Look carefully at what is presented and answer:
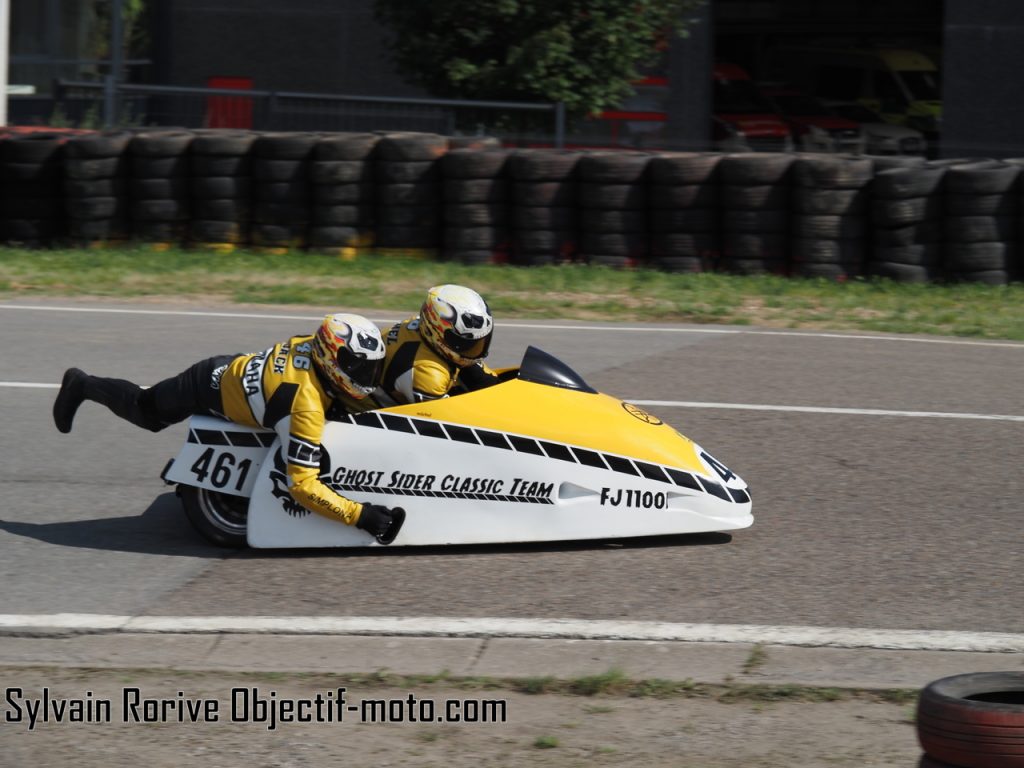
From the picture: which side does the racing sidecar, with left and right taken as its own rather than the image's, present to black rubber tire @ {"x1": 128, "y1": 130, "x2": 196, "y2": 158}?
left

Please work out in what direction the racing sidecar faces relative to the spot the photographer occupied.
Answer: facing to the right of the viewer

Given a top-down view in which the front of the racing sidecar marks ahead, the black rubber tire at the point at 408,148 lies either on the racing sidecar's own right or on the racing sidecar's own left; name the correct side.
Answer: on the racing sidecar's own left

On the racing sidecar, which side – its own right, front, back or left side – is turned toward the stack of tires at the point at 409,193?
left

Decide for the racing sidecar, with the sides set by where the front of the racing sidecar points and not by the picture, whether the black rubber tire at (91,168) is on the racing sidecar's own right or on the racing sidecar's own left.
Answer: on the racing sidecar's own left

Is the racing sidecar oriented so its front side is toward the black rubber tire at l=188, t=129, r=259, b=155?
no
